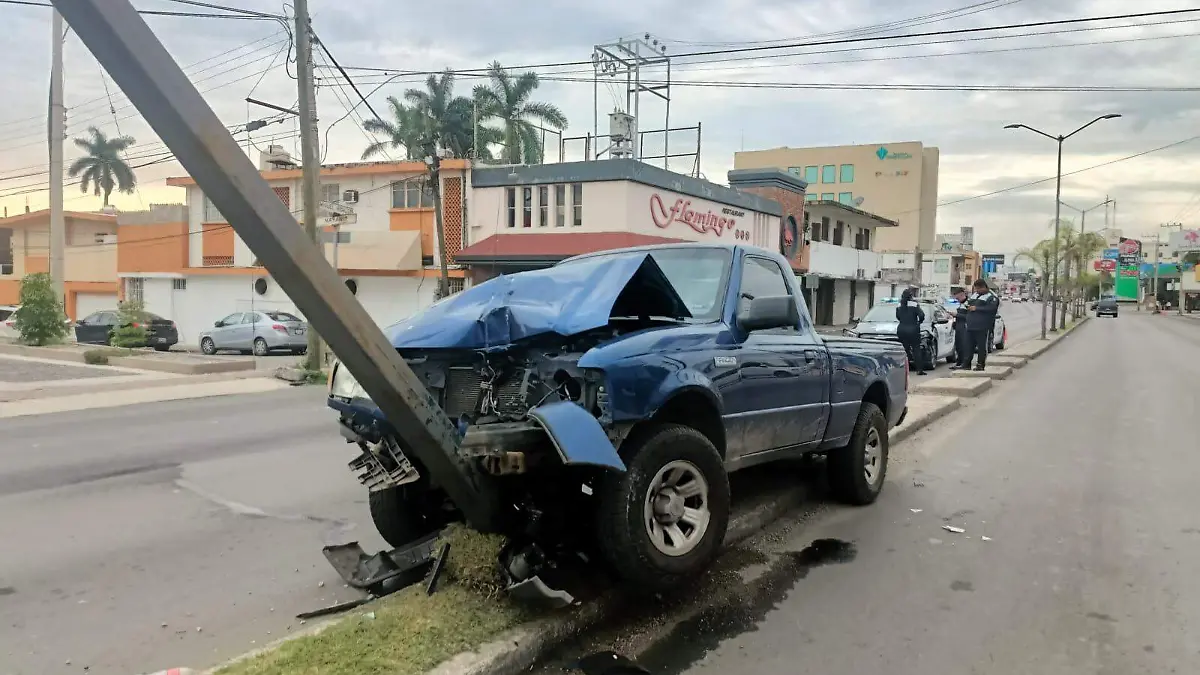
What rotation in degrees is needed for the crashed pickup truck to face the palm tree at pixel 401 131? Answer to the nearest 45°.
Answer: approximately 135° to its right

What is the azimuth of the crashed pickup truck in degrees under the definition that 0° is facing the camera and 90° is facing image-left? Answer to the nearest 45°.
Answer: approximately 45°

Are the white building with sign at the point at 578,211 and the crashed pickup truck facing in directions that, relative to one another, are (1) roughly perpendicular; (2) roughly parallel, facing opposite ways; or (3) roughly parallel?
roughly perpendicular

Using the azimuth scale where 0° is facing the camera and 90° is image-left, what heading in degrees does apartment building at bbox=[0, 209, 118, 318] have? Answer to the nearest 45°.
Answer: approximately 315°

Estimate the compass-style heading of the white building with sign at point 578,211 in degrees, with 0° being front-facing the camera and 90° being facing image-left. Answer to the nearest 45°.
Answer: approximately 315°

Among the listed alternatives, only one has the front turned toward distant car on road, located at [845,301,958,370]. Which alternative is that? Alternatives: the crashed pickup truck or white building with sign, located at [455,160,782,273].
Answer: the white building with sign
